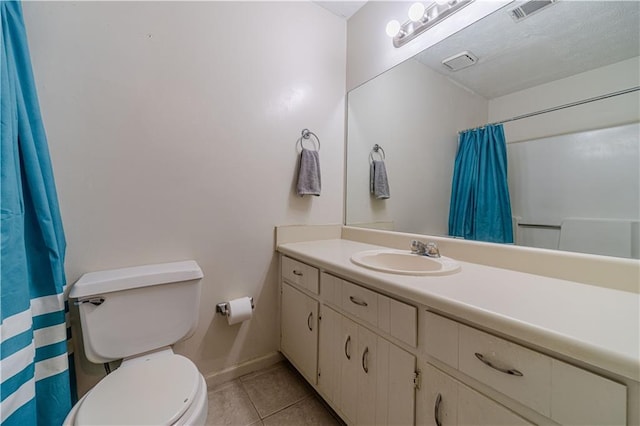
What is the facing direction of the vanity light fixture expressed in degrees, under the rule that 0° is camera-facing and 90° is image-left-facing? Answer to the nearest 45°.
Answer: approximately 45°

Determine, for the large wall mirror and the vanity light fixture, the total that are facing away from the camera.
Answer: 0

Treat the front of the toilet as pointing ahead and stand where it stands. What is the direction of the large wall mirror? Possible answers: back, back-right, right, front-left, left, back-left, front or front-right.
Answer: front-left

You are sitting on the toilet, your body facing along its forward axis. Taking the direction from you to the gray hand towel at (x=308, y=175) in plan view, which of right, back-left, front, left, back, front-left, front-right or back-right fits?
left

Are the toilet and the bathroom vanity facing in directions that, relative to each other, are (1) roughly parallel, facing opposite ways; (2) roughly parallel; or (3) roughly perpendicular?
roughly perpendicular

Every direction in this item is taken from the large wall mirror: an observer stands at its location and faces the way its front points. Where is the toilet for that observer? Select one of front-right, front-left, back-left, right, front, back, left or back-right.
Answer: front

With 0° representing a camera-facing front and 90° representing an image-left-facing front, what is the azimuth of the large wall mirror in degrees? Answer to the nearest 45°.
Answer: approximately 45°

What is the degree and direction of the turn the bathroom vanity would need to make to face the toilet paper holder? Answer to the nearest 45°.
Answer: approximately 45° to its right

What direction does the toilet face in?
toward the camera
